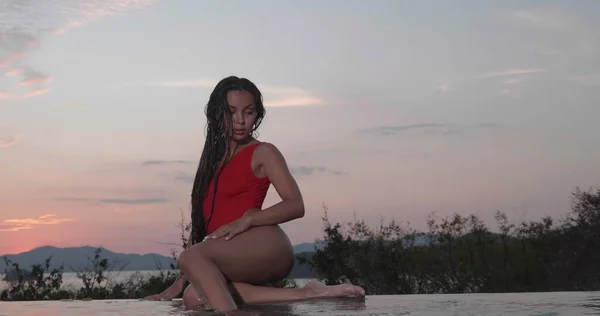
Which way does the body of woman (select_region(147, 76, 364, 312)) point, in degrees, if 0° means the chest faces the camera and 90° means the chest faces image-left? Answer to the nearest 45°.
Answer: approximately 45°

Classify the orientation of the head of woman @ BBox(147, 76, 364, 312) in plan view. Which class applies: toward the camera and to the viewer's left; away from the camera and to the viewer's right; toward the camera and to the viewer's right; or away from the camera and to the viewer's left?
toward the camera and to the viewer's left
